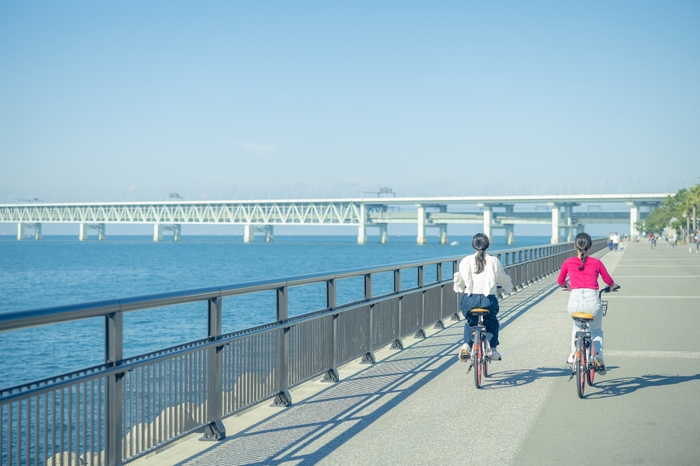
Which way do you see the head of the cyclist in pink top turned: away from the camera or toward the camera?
away from the camera

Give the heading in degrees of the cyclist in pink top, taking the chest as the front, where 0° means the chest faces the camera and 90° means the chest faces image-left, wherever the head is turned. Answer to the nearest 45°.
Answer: approximately 180°

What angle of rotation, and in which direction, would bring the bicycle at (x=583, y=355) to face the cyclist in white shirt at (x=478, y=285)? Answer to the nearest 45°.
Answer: approximately 90° to its left

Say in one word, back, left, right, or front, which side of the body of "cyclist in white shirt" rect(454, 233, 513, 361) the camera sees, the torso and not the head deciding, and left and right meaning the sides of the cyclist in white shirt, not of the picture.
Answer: back

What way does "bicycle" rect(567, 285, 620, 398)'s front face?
away from the camera

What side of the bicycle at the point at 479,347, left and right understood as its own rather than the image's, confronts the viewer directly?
back
